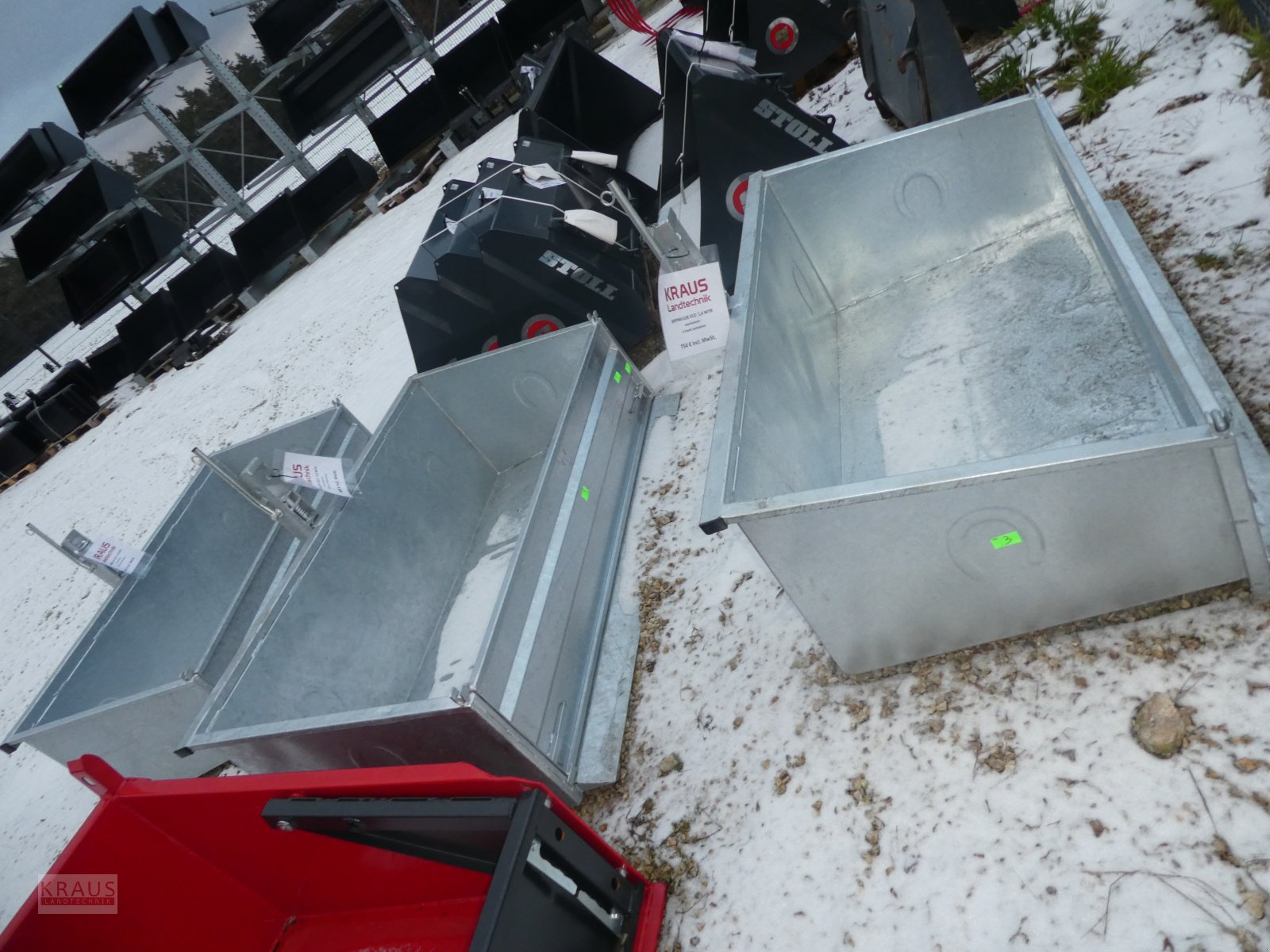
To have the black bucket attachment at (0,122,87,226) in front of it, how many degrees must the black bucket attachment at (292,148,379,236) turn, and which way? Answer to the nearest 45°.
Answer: approximately 135° to its right

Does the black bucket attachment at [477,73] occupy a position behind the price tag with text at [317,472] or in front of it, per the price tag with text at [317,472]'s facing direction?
behind

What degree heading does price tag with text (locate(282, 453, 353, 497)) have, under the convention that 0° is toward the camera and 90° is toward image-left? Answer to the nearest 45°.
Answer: approximately 0°

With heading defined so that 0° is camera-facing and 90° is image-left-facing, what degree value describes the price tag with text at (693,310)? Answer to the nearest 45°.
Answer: approximately 0°

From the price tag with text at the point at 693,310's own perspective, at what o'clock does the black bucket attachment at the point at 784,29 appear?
The black bucket attachment is roughly at 7 o'clock from the price tag with text.

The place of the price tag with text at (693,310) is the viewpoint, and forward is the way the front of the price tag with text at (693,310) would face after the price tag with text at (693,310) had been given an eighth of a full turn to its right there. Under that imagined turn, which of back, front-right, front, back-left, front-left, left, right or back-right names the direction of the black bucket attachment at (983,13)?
back

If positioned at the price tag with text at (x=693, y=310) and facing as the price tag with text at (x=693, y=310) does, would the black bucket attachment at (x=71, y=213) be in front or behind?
behind
